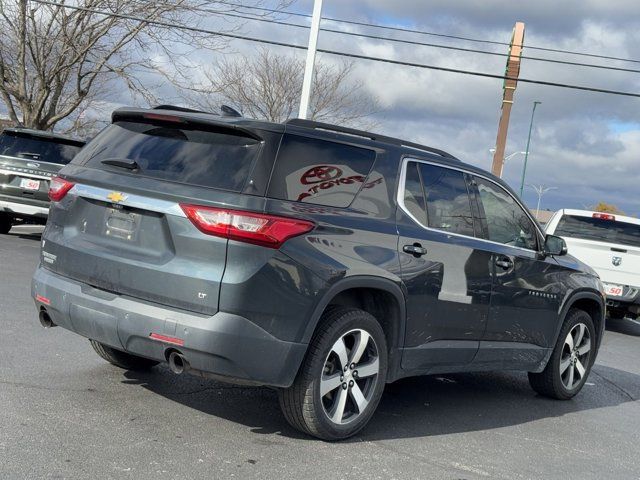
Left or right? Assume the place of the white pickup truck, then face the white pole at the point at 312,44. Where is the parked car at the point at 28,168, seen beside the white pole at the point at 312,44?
left

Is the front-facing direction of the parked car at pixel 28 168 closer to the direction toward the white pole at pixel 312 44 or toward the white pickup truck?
the white pole

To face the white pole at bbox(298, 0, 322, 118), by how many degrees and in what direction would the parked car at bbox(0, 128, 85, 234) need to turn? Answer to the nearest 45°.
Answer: approximately 45° to its right

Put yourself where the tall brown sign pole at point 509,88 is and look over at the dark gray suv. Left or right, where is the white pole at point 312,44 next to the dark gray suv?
right

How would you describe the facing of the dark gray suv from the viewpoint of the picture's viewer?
facing away from the viewer and to the right of the viewer

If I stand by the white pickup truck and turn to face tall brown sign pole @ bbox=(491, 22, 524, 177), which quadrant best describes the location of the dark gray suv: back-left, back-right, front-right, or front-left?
back-left

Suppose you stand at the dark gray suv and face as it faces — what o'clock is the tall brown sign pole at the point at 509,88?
The tall brown sign pole is roughly at 11 o'clock from the dark gray suv.

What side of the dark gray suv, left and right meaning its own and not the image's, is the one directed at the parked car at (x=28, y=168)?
left

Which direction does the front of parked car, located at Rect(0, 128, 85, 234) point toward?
away from the camera

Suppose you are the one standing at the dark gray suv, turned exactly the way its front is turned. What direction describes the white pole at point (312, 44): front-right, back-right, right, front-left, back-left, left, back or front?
front-left
